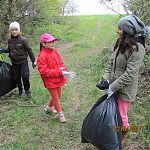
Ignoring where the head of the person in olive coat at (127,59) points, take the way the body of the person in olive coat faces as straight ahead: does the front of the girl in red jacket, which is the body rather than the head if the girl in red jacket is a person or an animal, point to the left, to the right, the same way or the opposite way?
to the left

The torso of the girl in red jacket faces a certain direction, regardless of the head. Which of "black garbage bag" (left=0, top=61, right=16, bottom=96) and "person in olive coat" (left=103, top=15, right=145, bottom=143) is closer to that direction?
the person in olive coat

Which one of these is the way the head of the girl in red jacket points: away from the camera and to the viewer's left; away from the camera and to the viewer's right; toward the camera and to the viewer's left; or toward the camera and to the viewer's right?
toward the camera and to the viewer's right

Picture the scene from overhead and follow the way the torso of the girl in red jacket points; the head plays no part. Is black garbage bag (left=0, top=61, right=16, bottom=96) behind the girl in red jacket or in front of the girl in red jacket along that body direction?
behind

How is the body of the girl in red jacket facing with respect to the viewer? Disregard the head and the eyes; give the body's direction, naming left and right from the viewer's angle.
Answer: facing the viewer and to the right of the viewer

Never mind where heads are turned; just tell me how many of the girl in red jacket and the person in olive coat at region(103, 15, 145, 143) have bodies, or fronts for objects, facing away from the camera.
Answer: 0

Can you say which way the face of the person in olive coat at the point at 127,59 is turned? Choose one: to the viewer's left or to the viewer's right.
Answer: to the viewer's left

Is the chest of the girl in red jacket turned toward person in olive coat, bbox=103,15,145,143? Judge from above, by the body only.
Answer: yes

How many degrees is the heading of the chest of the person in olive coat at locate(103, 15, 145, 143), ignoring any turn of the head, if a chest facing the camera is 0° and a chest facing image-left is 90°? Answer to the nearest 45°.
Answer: approximately 45°
